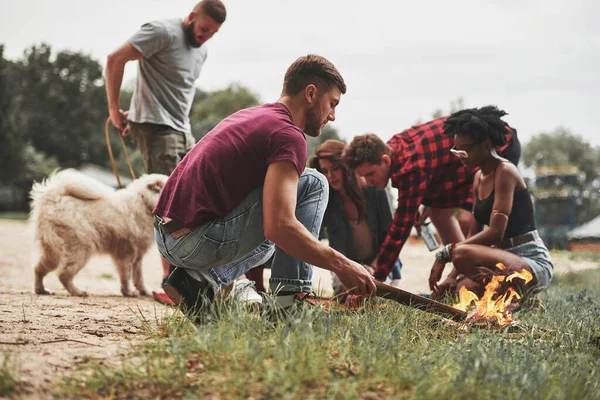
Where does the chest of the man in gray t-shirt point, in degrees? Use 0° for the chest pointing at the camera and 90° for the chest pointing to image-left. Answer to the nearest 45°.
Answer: approximately 315°

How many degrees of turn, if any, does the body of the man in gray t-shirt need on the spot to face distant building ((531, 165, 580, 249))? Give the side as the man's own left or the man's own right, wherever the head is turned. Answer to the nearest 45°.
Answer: approximately 90° to the man's own left

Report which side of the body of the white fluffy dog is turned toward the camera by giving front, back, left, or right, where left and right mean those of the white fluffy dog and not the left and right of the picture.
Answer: right

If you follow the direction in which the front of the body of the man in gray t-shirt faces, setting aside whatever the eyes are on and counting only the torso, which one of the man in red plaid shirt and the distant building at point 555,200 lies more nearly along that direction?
the man in red plaid shirt

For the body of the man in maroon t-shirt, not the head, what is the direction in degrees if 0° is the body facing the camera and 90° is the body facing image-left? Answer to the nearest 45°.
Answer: approximately 270°

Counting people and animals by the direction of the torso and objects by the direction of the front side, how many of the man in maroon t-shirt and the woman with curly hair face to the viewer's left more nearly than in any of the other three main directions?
1

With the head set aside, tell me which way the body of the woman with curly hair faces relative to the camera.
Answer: to the viewer's left

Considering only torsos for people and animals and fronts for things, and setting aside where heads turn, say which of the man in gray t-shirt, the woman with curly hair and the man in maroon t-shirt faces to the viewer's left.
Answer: the woman with curly hair

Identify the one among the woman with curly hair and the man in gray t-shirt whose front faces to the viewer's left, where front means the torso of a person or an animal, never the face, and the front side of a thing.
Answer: the woman with curly hair

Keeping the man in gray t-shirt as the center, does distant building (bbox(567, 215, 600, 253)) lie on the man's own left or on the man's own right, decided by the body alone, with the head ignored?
on the man's own left
